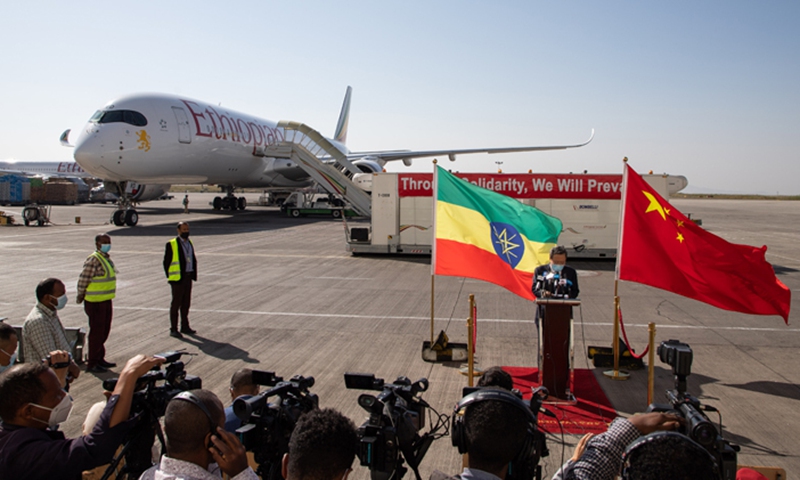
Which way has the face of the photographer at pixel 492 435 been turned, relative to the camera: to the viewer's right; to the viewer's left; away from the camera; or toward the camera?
away from the camera

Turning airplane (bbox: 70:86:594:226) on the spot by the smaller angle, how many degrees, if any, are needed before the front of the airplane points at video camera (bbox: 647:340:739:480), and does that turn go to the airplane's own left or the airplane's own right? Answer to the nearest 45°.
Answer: approximately 45° to the airplane's own left

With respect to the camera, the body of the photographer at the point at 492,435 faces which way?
away from the camera

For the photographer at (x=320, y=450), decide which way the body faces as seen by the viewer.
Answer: away from the camera

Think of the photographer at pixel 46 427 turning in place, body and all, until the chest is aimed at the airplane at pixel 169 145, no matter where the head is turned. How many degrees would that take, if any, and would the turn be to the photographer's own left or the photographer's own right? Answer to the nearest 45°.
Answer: approximately 90° to the photographer's own left

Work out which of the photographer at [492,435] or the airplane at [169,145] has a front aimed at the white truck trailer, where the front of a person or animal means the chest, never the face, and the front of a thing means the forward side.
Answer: the photographer

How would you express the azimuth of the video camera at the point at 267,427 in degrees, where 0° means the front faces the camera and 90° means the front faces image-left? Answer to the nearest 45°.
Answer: approximately 225°

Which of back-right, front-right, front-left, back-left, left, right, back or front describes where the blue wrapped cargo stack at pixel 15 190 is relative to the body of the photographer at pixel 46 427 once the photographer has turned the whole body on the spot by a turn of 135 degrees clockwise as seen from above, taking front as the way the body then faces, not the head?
back-right

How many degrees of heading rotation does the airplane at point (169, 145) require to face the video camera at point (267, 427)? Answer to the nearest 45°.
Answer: approximately 45° to its left

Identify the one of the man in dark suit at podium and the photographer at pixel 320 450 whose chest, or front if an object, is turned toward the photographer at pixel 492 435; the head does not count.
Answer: the man in dark suit at podium

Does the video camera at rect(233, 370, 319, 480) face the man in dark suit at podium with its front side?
yes

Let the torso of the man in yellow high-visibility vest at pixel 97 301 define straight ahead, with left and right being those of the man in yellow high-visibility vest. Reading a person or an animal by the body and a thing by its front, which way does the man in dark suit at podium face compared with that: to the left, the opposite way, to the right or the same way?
to the right

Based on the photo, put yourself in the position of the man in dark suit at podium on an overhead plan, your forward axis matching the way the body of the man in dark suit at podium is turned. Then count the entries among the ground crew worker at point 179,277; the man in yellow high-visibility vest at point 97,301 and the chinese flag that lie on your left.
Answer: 1

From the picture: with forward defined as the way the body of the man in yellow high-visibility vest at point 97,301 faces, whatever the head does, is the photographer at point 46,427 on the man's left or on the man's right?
on the man's right

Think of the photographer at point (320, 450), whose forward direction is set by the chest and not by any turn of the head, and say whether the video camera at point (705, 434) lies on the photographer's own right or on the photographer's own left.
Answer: on the photographer's own right

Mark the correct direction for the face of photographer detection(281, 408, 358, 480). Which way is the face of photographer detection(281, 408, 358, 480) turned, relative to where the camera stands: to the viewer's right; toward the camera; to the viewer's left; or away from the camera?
away from the camera

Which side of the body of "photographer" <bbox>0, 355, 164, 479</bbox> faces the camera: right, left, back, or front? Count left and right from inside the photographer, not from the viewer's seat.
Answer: right
